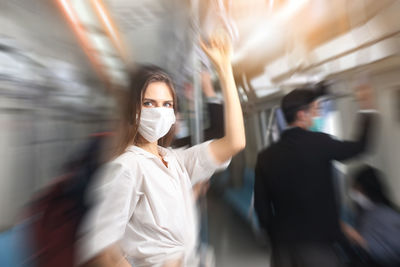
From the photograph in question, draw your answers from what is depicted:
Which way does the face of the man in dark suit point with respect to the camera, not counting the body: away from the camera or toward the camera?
away from the camera

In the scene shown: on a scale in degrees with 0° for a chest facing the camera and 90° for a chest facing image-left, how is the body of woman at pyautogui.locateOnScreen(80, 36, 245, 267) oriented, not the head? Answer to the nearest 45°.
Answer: approximately 315°

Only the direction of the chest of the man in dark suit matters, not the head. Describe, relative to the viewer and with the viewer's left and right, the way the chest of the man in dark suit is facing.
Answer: facing away from the viewer and to the right of the viewer

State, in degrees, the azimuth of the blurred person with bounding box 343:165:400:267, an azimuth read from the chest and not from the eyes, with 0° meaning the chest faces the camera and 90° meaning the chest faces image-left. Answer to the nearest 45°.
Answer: approximately 90°
